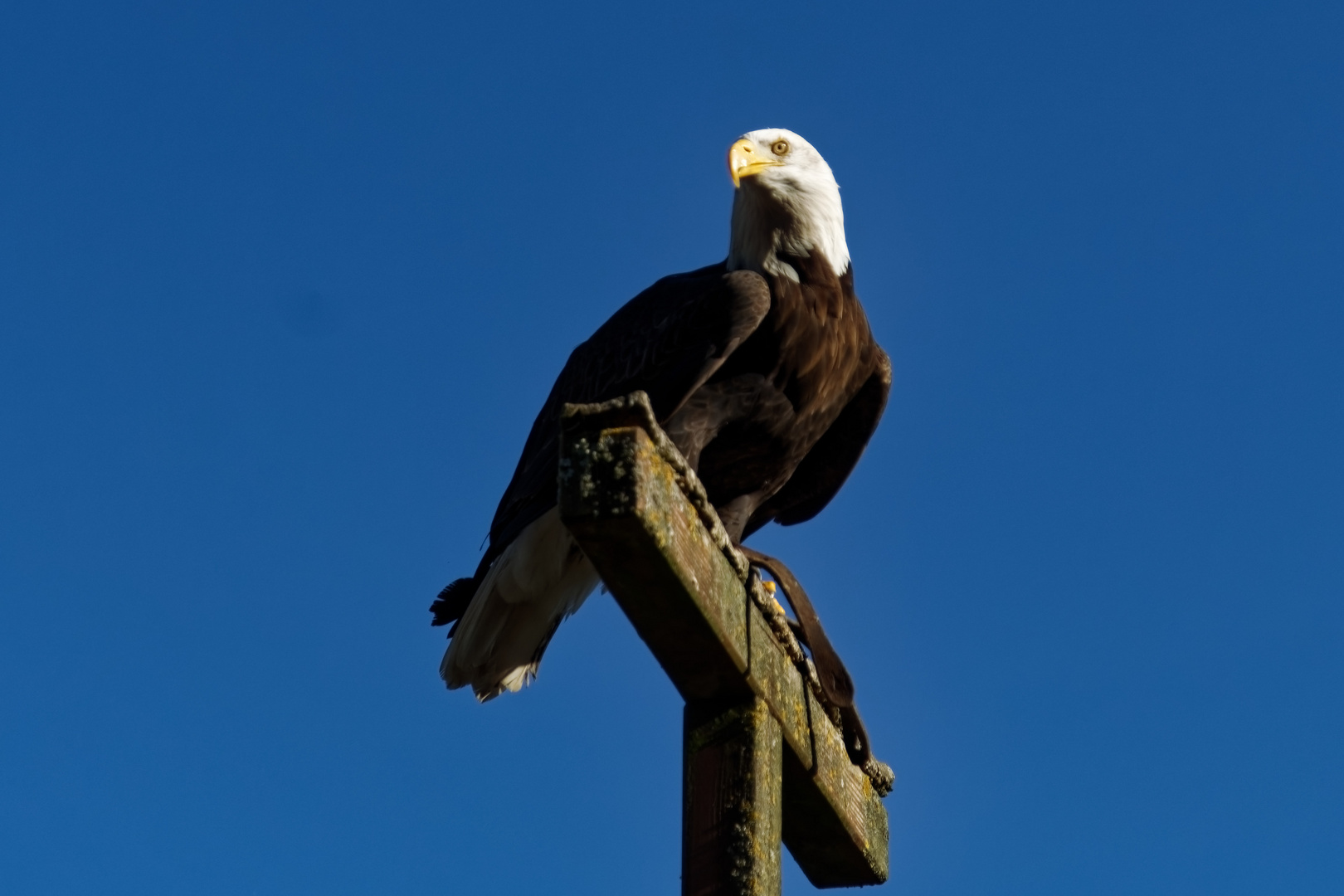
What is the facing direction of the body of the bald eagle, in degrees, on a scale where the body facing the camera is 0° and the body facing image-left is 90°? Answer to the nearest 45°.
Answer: approximately 315°
